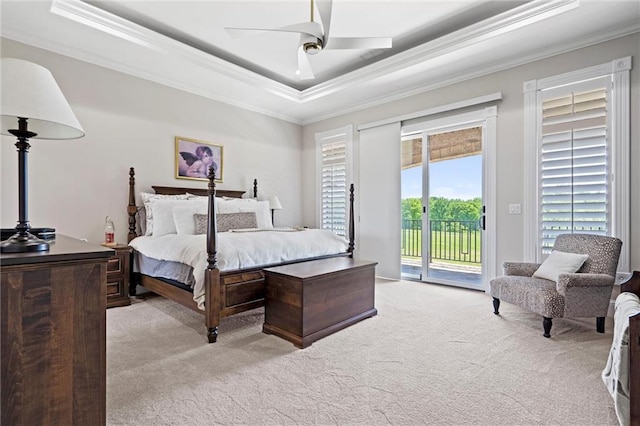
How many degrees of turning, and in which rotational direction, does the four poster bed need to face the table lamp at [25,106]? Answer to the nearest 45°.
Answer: approximately 90° to its right

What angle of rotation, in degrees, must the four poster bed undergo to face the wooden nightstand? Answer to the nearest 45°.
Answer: approximately 180°

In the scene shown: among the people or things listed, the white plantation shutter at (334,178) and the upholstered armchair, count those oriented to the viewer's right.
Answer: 0

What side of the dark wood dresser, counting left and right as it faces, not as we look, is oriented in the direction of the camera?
right

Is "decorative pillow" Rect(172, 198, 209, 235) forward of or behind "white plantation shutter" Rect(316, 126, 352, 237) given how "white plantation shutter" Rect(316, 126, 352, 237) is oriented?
forward

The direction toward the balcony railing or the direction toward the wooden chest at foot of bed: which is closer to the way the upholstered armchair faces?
the wooden chest at foot of bed

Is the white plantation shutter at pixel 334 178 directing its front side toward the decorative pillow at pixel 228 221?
yes

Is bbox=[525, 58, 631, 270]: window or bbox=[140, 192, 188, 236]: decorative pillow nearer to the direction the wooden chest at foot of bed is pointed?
the window

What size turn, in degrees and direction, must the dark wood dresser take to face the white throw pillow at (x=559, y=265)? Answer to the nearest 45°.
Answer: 0° — it already faces it

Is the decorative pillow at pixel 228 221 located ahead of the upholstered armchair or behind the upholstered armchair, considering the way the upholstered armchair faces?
ahead

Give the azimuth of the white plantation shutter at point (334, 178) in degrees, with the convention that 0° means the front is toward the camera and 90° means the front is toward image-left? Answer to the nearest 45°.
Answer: approximately 45°
